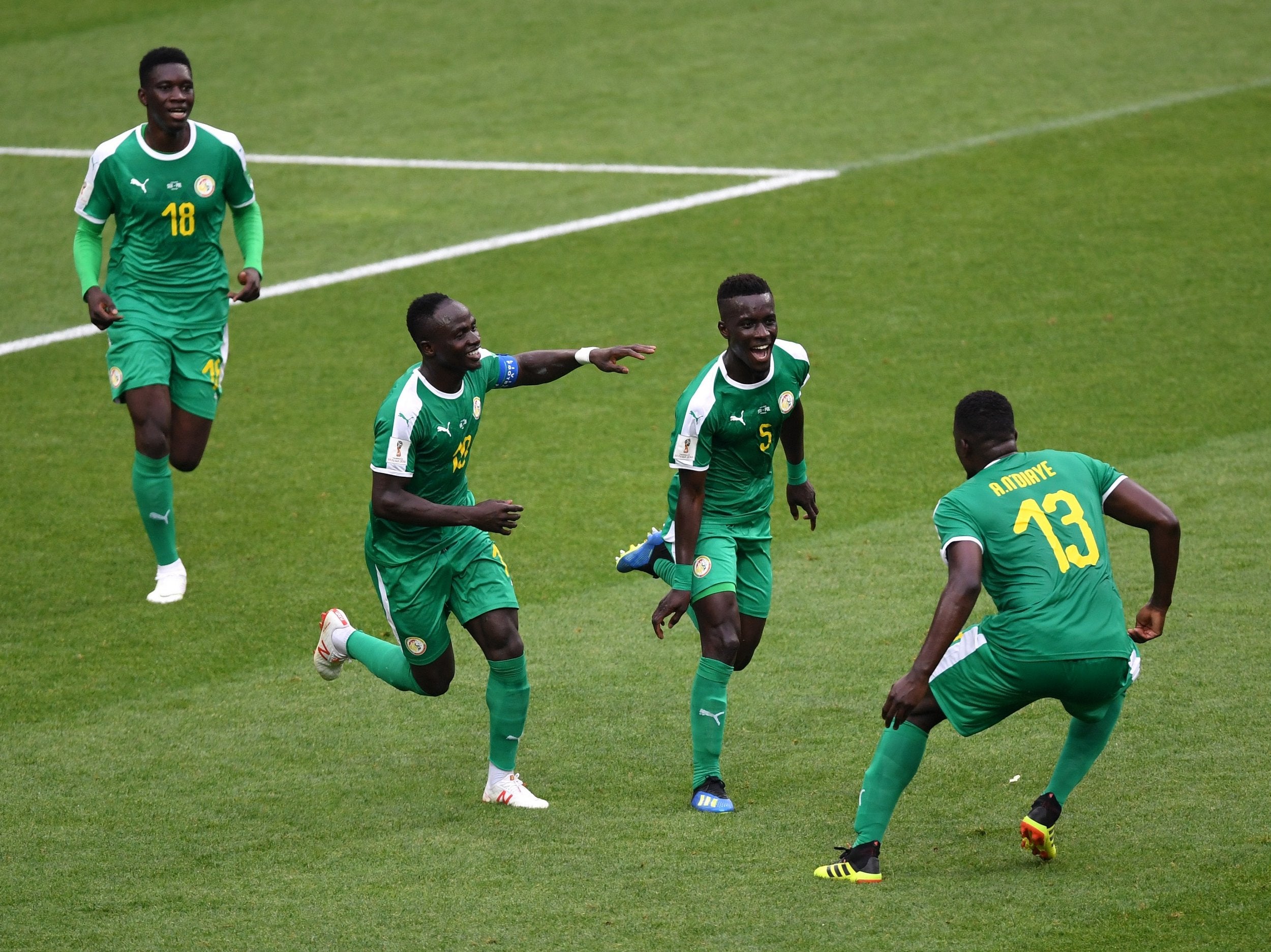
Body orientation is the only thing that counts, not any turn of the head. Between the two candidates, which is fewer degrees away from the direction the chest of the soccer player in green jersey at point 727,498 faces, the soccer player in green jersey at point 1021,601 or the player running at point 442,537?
the soccer player in green jersey

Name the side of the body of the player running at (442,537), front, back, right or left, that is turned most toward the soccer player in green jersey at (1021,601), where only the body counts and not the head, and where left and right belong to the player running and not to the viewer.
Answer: front

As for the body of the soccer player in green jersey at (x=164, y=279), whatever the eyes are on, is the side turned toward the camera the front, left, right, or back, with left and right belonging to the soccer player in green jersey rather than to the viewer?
front

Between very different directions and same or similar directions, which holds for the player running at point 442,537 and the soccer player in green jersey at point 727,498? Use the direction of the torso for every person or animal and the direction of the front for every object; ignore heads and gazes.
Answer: same or similar directions

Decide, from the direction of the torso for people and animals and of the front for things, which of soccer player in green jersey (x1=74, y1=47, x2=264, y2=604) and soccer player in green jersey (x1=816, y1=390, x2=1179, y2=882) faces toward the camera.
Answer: soccer player in green jersey (x1=74, y1=47, x2=264, y2=604)

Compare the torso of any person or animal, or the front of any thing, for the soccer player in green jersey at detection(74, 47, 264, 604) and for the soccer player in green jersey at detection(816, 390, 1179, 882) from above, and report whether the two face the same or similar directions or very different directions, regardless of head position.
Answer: very different directions

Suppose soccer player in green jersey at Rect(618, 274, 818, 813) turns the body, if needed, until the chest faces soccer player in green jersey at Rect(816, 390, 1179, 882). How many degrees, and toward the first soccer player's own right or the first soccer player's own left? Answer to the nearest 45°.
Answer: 0° — they already face them

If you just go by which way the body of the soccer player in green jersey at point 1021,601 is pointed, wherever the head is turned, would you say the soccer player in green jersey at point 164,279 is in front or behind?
in front

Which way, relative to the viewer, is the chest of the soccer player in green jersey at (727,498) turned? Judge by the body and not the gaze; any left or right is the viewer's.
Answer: facing the viewer and to the right of the viewer

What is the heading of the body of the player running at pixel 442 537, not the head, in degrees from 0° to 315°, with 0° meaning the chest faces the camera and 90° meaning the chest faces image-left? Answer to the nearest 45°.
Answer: approximately 315°

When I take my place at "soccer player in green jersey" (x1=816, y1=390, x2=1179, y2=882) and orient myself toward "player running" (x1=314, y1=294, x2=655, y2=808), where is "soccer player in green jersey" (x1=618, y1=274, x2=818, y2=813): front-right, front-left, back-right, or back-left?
front-right

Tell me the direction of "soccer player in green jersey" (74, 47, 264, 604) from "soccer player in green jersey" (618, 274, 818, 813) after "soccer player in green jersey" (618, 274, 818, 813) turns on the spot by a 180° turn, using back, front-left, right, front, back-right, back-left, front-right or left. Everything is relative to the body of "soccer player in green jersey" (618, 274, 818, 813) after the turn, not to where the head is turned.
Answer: front

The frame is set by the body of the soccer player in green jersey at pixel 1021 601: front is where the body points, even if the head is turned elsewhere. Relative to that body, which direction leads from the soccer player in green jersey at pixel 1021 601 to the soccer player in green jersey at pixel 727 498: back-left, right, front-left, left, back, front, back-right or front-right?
front

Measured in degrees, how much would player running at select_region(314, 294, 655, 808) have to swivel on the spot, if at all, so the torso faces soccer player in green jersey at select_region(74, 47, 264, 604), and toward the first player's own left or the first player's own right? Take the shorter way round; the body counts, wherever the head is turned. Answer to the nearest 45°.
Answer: approximately 180°

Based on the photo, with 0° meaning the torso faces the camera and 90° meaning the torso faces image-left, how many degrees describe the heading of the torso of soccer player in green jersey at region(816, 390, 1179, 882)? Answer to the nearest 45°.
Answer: approximately 135°

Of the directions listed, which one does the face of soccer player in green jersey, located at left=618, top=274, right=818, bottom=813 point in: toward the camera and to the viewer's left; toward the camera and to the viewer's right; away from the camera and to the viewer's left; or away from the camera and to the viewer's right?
toward the camera and to the viewer's right

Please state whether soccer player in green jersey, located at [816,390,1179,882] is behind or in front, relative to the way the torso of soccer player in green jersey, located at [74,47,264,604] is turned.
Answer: in front

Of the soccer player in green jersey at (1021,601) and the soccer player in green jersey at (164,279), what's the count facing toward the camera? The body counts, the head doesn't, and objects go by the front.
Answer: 1

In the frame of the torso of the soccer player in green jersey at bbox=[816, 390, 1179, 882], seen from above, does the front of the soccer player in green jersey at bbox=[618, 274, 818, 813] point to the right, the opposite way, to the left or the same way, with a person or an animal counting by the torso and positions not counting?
the opposite way
